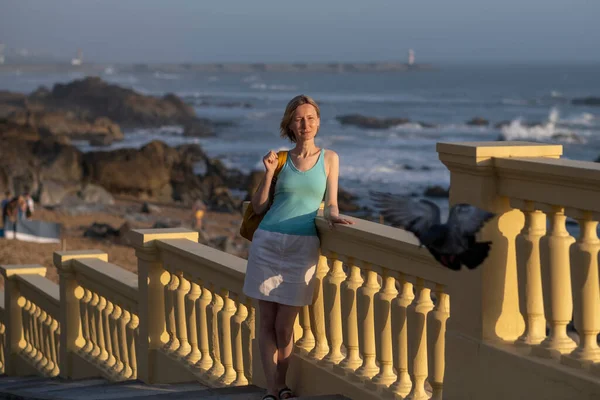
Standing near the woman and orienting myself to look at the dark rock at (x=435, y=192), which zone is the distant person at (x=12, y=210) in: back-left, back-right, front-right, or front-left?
front-left

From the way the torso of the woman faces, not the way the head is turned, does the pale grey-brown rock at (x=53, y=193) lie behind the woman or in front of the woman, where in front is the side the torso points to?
behind

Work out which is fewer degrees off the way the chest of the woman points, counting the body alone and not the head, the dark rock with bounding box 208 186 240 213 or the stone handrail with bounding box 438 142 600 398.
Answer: the stone handrail

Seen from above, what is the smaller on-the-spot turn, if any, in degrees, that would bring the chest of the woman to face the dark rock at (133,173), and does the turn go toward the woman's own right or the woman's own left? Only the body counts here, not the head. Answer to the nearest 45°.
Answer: approximately 180°

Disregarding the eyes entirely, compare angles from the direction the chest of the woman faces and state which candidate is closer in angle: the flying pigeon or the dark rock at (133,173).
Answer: the flying pigeon

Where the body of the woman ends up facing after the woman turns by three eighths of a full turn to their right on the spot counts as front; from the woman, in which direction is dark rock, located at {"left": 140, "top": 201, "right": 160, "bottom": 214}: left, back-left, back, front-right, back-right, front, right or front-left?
front-right

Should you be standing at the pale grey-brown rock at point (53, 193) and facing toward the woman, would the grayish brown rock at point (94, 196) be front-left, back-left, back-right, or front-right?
front-left

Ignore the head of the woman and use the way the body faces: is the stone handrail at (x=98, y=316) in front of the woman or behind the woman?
behind

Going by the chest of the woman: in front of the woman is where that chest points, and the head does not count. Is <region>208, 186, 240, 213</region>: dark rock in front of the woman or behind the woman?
behind

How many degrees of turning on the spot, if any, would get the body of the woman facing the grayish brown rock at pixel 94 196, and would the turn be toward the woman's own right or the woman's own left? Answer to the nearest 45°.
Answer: approximately 180°

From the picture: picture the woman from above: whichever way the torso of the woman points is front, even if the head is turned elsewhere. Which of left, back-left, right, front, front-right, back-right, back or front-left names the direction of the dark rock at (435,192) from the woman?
back

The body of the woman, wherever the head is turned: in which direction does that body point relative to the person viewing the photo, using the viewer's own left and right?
facing the viewer

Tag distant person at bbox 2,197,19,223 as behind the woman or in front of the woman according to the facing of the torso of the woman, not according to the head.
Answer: behind

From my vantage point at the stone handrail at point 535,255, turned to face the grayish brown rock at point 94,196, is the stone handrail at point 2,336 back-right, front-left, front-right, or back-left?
front-left

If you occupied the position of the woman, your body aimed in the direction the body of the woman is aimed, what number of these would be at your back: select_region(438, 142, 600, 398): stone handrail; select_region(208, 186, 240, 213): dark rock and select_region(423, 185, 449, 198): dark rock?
2

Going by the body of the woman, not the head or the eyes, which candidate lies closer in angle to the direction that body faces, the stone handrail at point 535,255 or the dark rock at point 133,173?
the stone handrail

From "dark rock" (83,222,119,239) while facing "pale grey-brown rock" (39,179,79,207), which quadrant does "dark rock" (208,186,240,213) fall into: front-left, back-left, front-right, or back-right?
front-right
